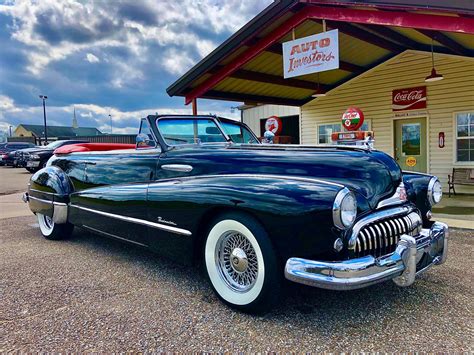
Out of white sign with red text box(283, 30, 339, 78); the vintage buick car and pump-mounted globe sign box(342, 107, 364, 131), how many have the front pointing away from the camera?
0

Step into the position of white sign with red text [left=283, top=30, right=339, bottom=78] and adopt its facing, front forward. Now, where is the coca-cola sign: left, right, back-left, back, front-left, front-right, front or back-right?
back

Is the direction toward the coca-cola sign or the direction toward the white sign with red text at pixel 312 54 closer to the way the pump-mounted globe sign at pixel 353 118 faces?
the white sign with red text

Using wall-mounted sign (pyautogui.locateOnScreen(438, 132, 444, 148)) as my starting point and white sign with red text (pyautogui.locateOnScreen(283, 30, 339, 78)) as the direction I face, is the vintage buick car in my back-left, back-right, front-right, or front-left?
front-left

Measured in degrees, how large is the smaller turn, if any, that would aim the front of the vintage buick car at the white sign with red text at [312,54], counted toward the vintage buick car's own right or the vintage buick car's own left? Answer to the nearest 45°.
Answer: approximately 135° to the vintage buick car's own left

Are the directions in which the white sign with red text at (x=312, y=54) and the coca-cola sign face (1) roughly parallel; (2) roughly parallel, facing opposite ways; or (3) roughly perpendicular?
roughly parallel

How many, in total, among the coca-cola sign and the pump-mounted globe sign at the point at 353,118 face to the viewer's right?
0

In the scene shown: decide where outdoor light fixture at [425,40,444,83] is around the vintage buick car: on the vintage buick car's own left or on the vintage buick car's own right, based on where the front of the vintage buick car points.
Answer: on the vintage buick car's own left

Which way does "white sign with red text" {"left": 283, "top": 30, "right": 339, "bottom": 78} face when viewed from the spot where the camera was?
facing the viewer and to the left of the viewer

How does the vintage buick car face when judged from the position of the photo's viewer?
facing the viewer and to the right of the viewer

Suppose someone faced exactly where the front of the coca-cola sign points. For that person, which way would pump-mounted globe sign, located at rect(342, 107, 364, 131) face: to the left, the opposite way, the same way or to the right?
the same way

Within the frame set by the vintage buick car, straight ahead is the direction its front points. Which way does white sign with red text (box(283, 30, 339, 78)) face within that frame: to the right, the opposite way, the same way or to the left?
to the right
